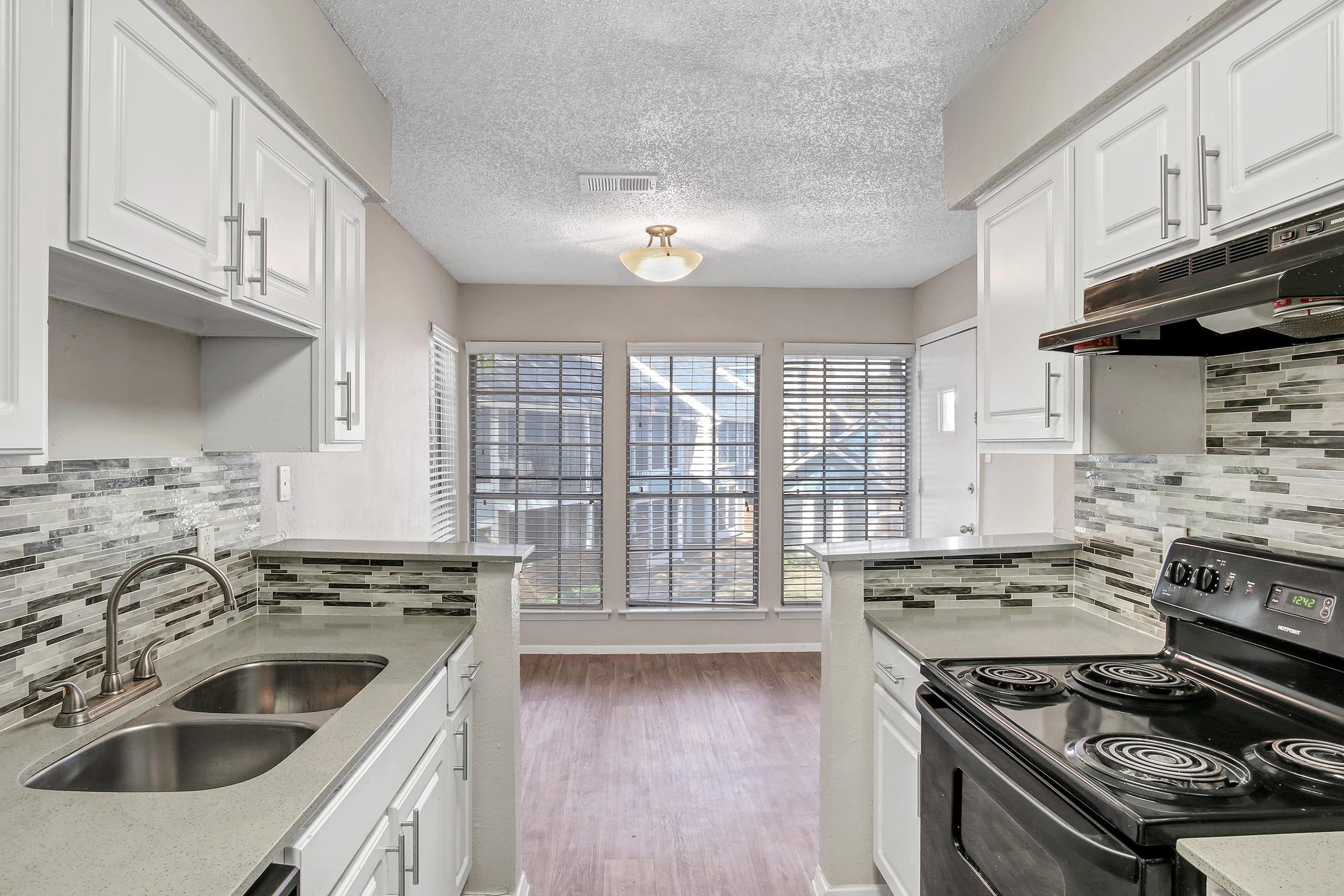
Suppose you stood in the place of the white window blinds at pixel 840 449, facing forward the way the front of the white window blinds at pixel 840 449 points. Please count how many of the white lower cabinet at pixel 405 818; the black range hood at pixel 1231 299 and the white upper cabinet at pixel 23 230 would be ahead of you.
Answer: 3

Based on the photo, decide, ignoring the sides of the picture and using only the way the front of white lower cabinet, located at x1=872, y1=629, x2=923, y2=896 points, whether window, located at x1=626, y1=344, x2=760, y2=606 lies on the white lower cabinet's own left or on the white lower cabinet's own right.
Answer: on the white lower cabinet's own right

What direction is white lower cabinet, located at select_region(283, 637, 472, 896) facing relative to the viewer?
to the viewer's right

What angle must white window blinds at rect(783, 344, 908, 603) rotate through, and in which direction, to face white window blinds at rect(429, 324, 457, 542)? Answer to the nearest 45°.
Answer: approximately 45° to its right

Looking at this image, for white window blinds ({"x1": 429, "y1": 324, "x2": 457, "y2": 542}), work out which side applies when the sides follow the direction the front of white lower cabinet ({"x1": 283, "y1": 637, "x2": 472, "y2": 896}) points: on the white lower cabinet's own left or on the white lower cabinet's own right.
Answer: on the white lower cabinet's own left

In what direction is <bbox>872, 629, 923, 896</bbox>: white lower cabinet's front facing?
to the viewer's left

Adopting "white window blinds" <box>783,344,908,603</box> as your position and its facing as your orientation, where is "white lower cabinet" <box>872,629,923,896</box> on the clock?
The white lower cabinet is roughly at 12 o'clock from the white window blinds.

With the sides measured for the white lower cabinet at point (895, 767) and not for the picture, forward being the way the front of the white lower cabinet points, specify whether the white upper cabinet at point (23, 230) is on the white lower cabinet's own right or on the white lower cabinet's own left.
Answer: on the white lower cabinet's own left
